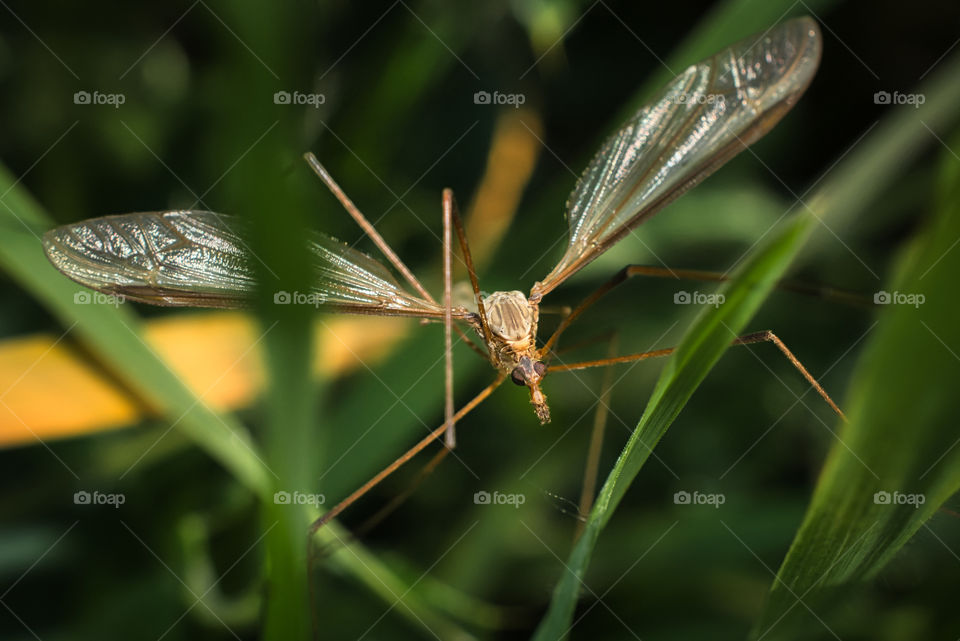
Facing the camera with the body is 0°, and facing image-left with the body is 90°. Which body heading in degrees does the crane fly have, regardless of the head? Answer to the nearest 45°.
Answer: approximately 0°

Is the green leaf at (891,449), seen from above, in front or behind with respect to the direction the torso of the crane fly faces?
in front
